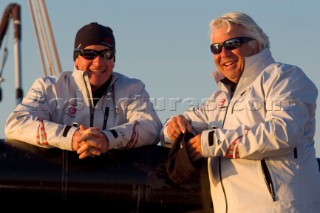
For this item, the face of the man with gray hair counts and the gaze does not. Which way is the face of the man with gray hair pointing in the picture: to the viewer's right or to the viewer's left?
to the viewer's left

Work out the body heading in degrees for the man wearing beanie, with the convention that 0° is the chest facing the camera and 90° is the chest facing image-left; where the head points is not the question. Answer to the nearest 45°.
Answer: approximately 0°

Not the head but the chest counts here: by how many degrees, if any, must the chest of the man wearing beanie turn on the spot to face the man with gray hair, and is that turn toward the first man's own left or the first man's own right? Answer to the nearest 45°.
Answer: approximately 45° to the first man's own left

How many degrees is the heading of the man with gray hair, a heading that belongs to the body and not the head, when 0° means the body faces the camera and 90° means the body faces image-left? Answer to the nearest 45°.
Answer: approximately 45°

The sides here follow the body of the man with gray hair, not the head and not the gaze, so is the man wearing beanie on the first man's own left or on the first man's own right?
on the first man's own right
